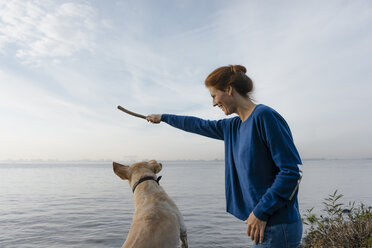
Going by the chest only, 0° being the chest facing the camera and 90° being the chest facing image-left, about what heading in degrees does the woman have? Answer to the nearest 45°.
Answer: approximately 45°

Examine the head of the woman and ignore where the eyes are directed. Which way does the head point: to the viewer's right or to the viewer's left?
to the viewer's left
